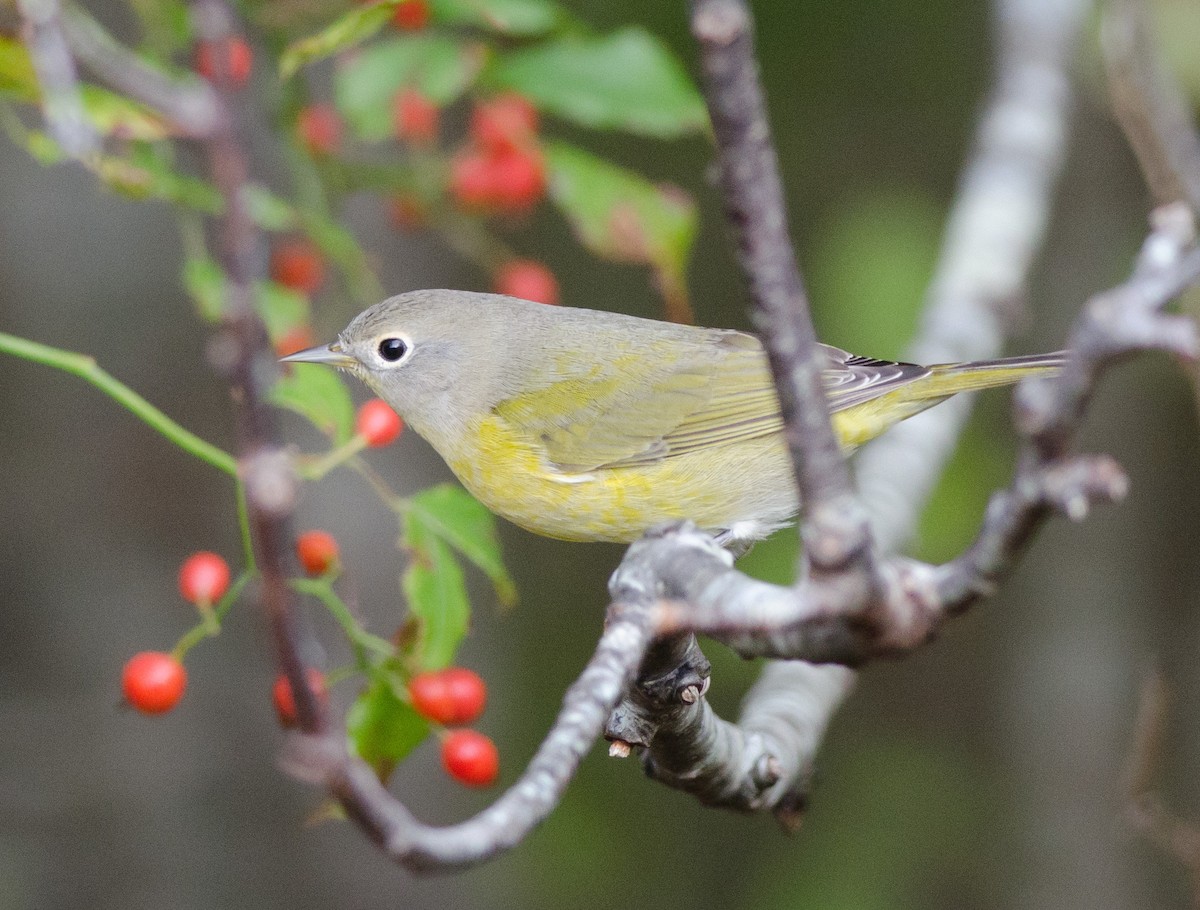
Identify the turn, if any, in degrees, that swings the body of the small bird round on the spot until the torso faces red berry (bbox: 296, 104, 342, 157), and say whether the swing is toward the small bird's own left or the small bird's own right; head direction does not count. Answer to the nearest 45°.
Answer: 0° — it already faces it

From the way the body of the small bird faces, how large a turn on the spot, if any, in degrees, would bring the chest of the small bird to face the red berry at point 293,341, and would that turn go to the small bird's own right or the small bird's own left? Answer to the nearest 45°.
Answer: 0° — it already faces it

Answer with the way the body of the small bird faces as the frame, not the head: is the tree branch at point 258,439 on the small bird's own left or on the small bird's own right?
on the small bird's own left

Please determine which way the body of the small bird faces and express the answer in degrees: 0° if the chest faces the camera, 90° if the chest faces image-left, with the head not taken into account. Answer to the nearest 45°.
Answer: approximately 90°

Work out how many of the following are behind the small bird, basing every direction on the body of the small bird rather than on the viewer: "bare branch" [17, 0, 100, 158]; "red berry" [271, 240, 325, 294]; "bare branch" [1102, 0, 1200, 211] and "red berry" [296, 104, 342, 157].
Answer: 1

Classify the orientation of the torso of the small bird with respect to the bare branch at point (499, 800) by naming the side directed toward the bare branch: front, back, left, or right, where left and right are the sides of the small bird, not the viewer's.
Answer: left

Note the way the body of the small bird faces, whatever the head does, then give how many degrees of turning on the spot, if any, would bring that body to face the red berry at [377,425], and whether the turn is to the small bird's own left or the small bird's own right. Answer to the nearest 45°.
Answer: approximately 45° to the small bird's own left
